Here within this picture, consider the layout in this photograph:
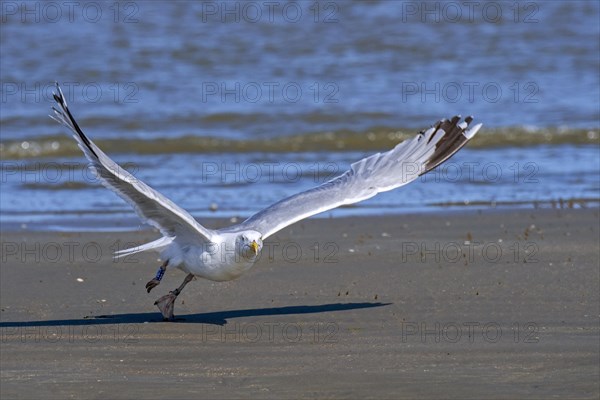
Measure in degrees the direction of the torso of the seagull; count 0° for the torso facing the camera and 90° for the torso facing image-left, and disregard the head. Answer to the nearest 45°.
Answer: approximately 315°
